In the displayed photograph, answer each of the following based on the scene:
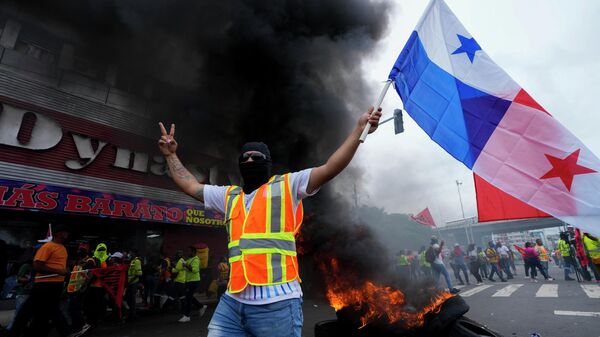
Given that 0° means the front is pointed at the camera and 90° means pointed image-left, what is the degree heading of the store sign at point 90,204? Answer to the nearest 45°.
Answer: approximately 315°

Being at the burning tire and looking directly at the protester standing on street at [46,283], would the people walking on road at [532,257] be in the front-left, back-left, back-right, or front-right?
back-right

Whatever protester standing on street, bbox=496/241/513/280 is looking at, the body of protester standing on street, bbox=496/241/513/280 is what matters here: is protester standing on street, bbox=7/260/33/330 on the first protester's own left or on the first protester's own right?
on the first protester's own left

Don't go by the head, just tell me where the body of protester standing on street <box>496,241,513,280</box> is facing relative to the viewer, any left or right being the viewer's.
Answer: facing to the left of the viewer

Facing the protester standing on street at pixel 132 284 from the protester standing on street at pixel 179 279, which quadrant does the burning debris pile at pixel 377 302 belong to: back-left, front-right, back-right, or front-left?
back-left
